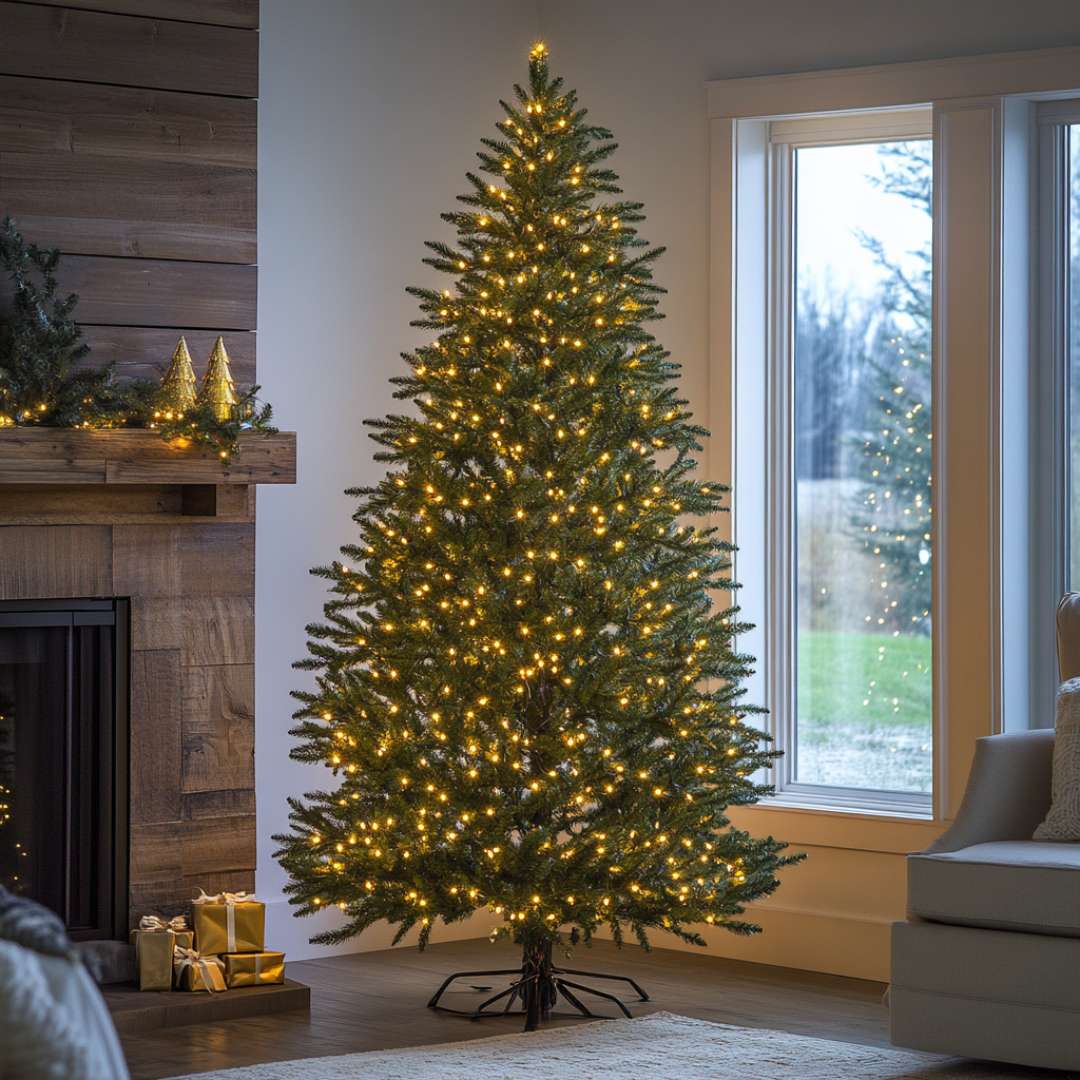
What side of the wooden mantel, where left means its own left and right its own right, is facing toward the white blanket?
front

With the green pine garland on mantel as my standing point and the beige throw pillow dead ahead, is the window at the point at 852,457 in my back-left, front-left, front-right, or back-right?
front-left

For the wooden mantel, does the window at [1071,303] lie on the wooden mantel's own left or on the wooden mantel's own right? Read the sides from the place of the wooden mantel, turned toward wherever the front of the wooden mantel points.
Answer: on the wooden mantel's own left

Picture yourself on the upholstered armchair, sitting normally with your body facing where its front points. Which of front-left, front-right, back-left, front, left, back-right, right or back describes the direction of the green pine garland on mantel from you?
front-right

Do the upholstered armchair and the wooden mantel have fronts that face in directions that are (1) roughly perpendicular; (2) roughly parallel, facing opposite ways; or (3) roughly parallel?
roughly perpendicular

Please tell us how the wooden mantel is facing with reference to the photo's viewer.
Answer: facing the viewer

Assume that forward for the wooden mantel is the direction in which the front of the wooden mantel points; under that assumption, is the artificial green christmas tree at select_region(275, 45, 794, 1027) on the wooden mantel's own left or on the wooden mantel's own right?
on the wooden mantel's own left

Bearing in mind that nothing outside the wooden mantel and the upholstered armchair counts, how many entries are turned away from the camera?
0

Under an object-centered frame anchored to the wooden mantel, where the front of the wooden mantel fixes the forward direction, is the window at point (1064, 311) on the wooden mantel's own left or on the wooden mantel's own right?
on the wooden mantel's own left

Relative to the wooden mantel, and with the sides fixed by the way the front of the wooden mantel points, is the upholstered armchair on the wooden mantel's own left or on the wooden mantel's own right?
on the wooden mantel's own left
